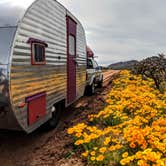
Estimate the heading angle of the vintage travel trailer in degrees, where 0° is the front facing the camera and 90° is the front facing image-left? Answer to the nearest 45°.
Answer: approximately 225°
